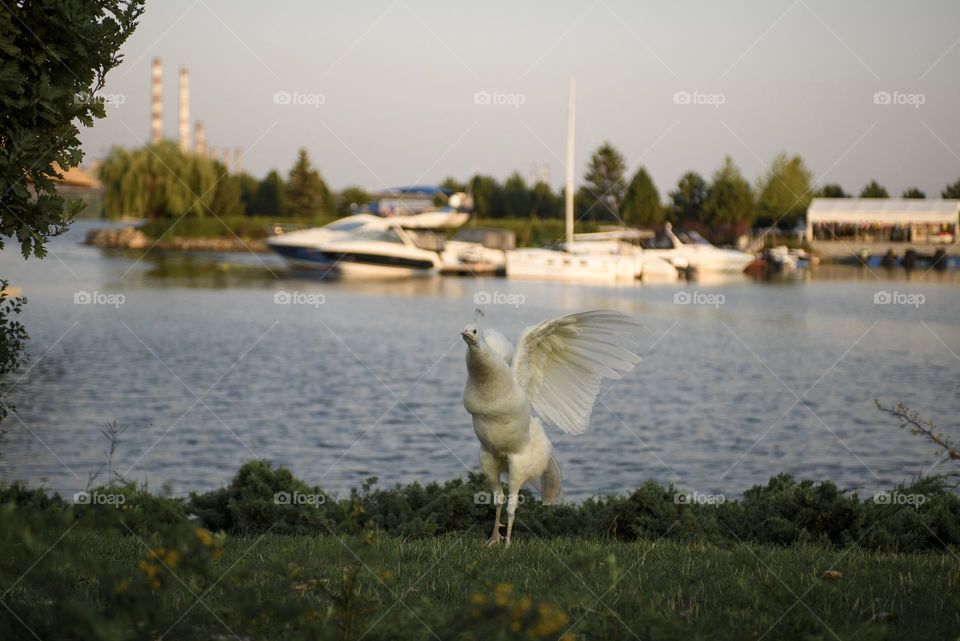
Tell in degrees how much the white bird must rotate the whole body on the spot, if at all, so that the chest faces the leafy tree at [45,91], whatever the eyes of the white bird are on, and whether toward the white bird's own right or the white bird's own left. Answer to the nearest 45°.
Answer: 0° — it already faces it

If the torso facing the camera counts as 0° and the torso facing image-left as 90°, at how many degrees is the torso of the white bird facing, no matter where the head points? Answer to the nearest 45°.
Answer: approximately 45°

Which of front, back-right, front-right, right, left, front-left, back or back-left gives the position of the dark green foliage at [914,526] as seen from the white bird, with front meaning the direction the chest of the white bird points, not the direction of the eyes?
back-left

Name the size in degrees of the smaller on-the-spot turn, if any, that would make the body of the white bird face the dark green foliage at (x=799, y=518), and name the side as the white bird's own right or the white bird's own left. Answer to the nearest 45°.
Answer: approximately 135° to the white bird's own left

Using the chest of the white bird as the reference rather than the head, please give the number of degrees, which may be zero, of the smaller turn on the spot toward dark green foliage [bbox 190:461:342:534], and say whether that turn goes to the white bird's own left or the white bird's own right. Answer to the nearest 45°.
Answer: approximately 90° to the white bird's own right
